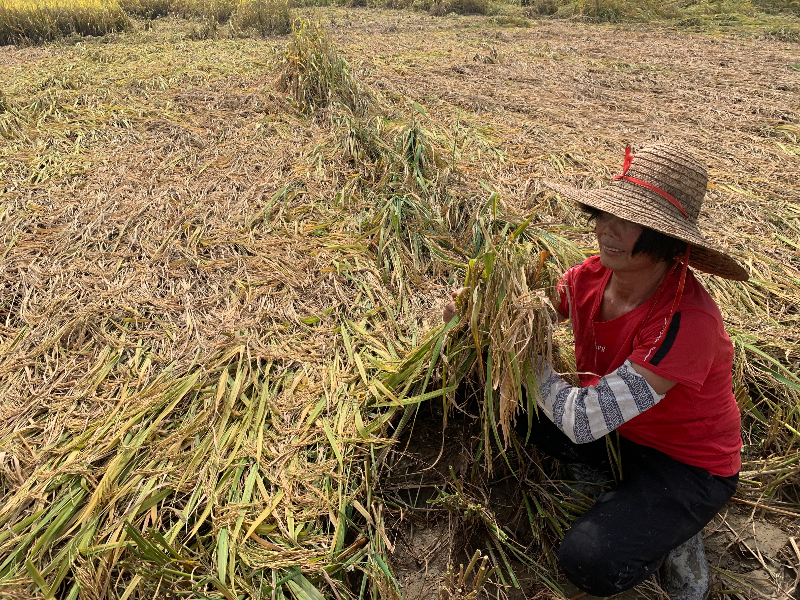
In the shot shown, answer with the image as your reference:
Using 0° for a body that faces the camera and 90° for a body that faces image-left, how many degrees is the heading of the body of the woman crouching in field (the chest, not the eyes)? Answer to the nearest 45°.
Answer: approximately 45°

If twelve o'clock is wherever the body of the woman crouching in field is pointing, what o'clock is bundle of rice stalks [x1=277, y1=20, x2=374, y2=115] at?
The bundle of rice stalks is roughly at 3 o'clock from the woman crouching in field.
